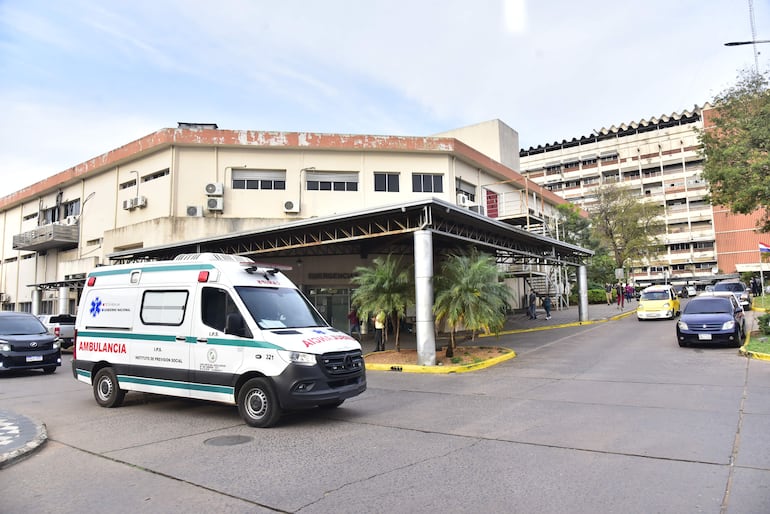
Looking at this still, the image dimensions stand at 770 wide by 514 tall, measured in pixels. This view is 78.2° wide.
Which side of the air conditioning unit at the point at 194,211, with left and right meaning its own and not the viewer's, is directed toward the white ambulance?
front

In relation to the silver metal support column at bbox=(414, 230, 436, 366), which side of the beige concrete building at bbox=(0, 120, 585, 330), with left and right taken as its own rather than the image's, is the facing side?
front

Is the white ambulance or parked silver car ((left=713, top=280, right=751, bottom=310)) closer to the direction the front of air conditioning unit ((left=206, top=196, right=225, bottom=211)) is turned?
the white ambulance

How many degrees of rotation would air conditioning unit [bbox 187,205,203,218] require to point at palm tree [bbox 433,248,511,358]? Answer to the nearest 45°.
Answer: approximately 45° to its left

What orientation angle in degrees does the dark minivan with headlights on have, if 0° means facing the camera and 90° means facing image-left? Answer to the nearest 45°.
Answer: approximately 315°

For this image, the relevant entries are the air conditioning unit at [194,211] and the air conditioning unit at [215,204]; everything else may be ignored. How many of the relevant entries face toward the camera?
2

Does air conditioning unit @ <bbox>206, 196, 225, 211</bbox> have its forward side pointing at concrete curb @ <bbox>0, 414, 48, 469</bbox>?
yes

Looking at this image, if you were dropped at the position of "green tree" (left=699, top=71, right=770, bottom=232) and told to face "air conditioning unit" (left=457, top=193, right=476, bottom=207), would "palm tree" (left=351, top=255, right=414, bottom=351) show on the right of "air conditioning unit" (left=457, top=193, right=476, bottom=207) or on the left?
left

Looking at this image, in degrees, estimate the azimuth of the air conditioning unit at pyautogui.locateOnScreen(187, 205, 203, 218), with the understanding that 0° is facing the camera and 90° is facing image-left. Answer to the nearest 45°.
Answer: approximately 0°
